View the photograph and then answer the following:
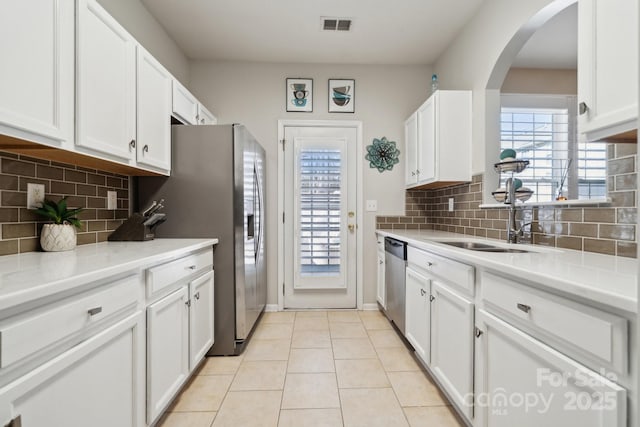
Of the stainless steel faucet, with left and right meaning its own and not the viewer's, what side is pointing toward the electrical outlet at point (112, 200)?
front

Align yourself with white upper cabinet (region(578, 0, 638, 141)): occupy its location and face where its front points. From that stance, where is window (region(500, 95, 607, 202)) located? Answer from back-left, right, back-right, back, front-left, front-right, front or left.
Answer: back-right

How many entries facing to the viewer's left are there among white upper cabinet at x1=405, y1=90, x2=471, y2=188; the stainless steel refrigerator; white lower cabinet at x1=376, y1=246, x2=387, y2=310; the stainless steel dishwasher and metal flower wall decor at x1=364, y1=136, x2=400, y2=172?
3

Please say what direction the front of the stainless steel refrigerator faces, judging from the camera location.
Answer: facing to the right of the viewer

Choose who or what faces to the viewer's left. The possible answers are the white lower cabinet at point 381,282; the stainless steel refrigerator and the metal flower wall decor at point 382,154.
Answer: the white lower cabinet

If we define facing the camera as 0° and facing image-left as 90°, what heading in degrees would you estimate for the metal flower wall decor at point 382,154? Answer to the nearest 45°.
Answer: approximately 0°

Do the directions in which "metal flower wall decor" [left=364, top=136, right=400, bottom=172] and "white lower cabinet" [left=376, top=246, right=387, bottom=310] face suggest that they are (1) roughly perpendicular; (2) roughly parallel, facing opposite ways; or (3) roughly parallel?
roughly perpendicular

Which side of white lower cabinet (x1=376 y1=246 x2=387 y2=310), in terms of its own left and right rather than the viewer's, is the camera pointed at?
left

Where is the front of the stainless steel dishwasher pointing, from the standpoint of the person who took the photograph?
facing to the left of the viewer

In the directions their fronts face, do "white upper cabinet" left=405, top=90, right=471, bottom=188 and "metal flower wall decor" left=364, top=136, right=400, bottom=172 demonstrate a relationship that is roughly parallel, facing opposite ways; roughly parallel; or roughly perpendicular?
roughly perpendicular

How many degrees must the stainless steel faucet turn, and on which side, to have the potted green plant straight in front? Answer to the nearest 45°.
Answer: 0° — it already faces it

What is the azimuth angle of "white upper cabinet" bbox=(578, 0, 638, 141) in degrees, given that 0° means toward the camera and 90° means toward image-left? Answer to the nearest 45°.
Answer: approximately 45°

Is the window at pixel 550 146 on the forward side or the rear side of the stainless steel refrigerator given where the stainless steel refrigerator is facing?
on the forward side

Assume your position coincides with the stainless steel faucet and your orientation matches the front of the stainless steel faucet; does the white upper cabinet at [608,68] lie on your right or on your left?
on your left
